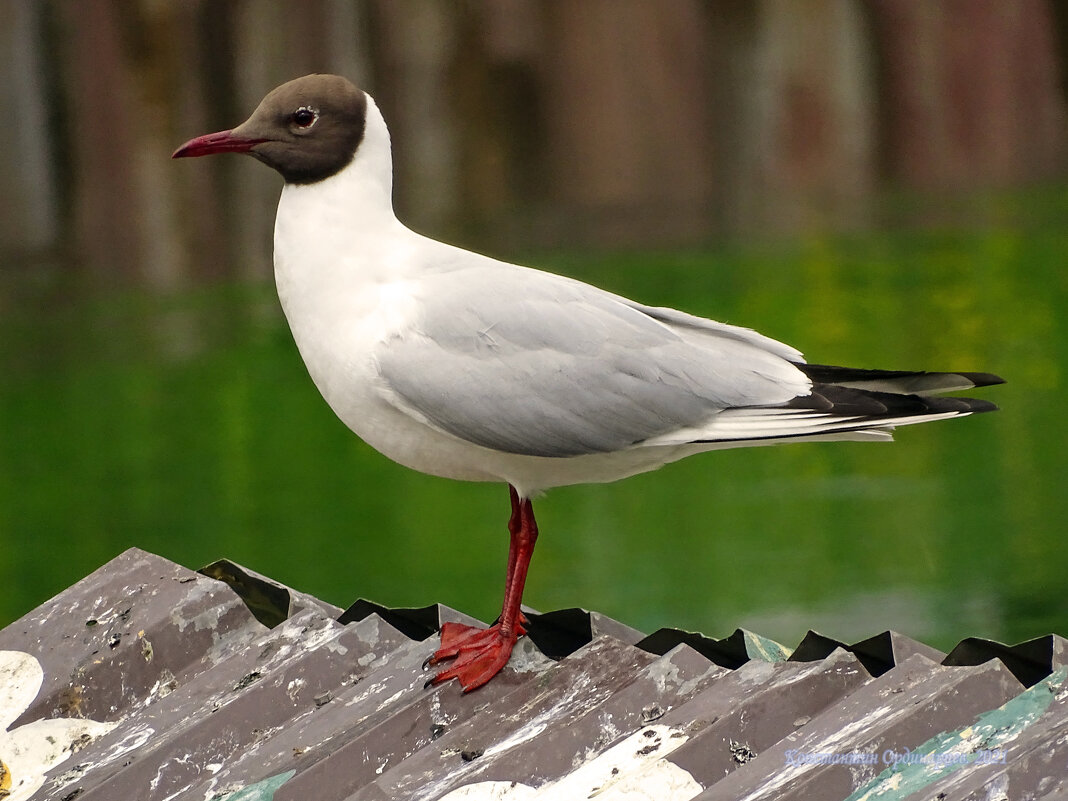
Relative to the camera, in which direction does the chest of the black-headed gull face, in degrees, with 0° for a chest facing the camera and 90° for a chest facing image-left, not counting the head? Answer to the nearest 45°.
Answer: approximately 90°
